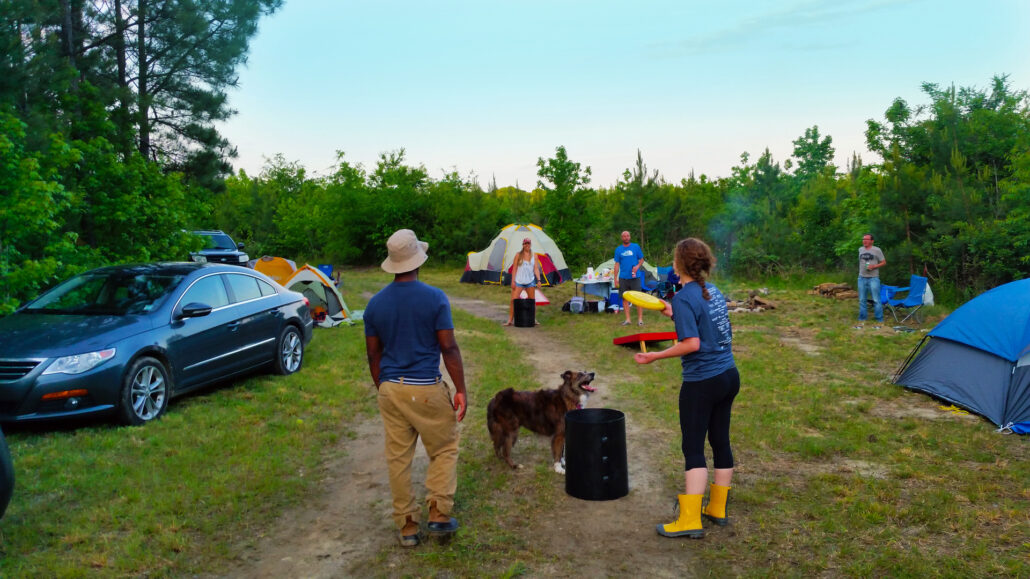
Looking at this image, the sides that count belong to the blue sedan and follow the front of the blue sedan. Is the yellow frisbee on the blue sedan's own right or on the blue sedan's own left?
on the blue sedan's own left

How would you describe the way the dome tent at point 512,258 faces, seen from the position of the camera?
facing the viewer

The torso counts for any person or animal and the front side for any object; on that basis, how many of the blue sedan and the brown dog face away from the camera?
0

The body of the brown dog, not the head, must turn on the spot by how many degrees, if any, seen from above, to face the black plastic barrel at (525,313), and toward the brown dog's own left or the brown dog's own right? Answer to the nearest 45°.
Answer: approximately 90° to the brown dog's own left

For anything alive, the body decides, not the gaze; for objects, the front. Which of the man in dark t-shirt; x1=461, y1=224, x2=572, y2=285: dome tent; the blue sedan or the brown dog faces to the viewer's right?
the brown dog

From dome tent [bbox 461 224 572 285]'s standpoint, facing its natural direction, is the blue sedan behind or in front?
in front

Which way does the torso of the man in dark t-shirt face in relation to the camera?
away from the camera

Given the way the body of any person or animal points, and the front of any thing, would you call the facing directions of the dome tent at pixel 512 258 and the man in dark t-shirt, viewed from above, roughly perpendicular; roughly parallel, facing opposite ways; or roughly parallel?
roughly parallel, facing opposite ways

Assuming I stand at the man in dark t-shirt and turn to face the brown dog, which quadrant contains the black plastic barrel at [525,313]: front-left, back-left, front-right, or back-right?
front-left

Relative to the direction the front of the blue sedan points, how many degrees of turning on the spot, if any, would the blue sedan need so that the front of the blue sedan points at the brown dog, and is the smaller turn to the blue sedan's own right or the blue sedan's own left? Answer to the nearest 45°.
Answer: approximately 90° to the blue sedan's own left

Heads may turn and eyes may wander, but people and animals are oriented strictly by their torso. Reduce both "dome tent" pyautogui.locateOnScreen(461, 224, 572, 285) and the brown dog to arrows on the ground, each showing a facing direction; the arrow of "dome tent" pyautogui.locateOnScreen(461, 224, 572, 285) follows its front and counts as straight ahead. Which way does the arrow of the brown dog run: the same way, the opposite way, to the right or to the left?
to the left

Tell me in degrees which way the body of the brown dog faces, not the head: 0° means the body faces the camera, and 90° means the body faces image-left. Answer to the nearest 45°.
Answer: approximately 270°

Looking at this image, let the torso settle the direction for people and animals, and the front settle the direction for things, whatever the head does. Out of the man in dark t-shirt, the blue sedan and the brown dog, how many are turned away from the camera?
1

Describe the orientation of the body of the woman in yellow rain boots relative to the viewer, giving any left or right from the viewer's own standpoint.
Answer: facing away from the viewer and to the left of the viewer

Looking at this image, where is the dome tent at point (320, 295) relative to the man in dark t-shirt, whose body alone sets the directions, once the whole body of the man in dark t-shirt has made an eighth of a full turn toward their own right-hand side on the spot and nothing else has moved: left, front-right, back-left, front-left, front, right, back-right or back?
front-left

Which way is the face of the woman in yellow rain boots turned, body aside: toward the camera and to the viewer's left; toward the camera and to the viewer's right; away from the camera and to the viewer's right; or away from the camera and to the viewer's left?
away from the camera and to the viewer's left

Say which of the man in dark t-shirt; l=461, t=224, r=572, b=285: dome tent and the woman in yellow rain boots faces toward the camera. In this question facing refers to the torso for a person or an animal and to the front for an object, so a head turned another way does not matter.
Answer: the dome tent

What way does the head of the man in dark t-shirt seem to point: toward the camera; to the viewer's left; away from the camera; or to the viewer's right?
away from the camera

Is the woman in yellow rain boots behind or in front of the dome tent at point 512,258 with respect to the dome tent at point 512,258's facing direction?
in front
